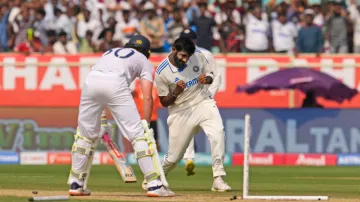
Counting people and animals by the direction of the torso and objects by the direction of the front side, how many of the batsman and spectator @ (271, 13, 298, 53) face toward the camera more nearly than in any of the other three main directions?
1

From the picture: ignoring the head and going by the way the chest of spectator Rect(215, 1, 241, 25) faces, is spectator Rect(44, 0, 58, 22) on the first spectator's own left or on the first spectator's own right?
on the first spectator's own right

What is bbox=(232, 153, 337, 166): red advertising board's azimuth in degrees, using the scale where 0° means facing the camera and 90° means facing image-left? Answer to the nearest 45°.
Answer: approximately 0°

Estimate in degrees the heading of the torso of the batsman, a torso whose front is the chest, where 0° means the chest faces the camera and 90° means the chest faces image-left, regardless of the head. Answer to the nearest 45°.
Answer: approximately 225°

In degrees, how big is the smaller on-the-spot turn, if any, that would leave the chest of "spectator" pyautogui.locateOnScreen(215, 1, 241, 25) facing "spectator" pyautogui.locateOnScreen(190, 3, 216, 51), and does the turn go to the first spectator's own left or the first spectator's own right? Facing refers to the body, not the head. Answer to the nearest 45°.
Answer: approximately 45° to the first spectator's own right

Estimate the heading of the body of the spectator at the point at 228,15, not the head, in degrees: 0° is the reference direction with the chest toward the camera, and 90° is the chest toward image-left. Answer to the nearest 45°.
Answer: approximately 0°

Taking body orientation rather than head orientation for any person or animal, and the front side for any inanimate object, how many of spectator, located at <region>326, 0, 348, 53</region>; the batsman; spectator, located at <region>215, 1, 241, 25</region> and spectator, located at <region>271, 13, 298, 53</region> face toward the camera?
3

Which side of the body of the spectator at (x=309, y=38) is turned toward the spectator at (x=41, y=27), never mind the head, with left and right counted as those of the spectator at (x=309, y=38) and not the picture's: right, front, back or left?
right

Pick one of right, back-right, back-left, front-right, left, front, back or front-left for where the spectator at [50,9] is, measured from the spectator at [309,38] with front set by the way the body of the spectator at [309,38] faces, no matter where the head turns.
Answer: right

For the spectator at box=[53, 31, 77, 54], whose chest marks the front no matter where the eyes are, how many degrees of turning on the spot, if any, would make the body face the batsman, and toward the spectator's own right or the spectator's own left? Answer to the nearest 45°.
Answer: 0° — they already face them
